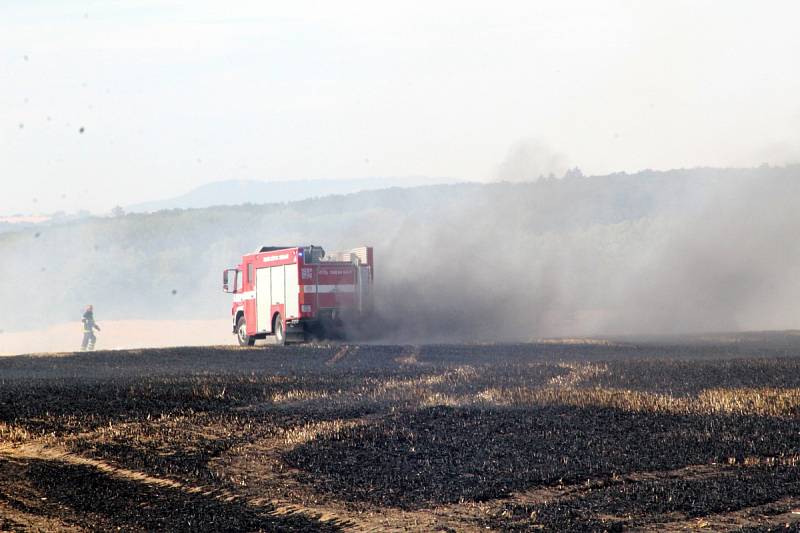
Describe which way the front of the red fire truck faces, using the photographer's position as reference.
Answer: facing away from the viewer and to the left of the viewer
